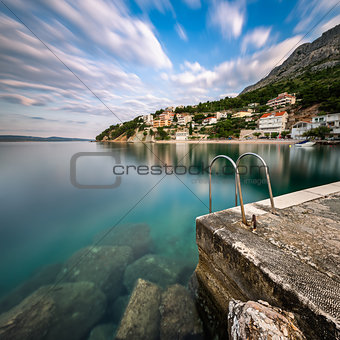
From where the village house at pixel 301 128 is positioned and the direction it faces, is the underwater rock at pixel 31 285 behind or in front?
in front

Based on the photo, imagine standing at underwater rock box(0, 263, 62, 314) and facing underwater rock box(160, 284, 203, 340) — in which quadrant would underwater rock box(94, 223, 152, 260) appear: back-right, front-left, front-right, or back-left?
front-left

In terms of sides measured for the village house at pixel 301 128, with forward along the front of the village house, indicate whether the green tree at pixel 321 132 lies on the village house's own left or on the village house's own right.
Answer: on the village house's own left

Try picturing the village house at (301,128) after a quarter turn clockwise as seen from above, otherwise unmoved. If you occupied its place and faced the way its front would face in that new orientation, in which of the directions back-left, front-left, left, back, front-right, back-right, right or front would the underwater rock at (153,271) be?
back-left

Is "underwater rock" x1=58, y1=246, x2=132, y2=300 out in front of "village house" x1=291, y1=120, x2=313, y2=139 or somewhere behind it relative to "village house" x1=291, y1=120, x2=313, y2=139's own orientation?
in front

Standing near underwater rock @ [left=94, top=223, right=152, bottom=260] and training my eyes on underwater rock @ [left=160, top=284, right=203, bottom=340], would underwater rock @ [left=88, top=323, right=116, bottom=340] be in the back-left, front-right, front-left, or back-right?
front-right

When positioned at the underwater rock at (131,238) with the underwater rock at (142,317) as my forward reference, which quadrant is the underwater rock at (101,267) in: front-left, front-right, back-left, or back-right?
front-right

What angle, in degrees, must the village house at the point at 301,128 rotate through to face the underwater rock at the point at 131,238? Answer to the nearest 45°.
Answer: approximately 45° to its left

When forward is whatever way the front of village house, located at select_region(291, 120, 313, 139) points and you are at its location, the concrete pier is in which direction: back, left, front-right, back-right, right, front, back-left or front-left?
front-left

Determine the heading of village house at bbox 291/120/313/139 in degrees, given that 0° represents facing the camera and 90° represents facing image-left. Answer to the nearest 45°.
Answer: approximately 45°

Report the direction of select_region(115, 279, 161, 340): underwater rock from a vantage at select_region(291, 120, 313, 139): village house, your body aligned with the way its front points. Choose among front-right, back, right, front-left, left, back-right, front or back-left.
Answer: front-left

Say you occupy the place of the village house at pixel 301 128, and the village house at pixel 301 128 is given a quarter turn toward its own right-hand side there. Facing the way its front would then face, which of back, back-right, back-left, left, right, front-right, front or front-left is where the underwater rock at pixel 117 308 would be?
back-left

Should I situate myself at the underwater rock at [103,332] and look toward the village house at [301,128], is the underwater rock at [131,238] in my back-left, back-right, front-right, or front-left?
front-left

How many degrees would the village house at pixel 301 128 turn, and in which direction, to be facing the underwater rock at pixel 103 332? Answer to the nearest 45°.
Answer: approximately 45° to its left
